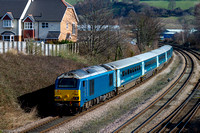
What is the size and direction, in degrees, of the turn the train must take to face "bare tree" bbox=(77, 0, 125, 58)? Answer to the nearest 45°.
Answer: approximately 135° to its right

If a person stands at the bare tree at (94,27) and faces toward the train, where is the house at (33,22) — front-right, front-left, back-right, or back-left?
back-right

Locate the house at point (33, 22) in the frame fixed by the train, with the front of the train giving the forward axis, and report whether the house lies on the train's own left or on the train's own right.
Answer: on the train's own right

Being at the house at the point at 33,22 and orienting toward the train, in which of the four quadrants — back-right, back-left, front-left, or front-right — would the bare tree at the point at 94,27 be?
front-left

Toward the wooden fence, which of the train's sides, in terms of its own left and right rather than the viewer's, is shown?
right

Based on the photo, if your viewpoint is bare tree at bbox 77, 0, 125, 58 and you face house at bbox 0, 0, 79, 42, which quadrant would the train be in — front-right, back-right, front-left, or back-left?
back-left

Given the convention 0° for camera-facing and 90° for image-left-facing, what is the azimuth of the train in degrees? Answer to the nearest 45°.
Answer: approximately 45°

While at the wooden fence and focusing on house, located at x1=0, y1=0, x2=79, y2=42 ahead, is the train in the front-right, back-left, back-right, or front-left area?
back-right
